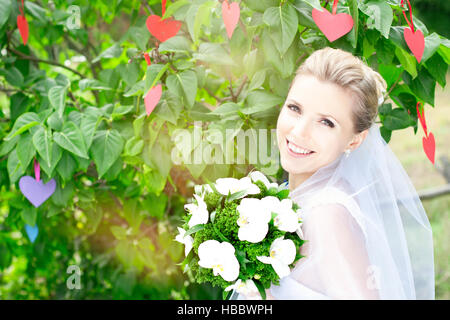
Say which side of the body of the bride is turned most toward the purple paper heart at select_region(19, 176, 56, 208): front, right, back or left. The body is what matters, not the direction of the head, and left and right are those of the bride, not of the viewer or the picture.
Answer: front

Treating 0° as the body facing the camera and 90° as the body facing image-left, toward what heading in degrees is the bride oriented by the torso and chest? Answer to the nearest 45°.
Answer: approximately 90°

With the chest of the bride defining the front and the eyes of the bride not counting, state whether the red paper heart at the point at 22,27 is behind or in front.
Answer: in front
